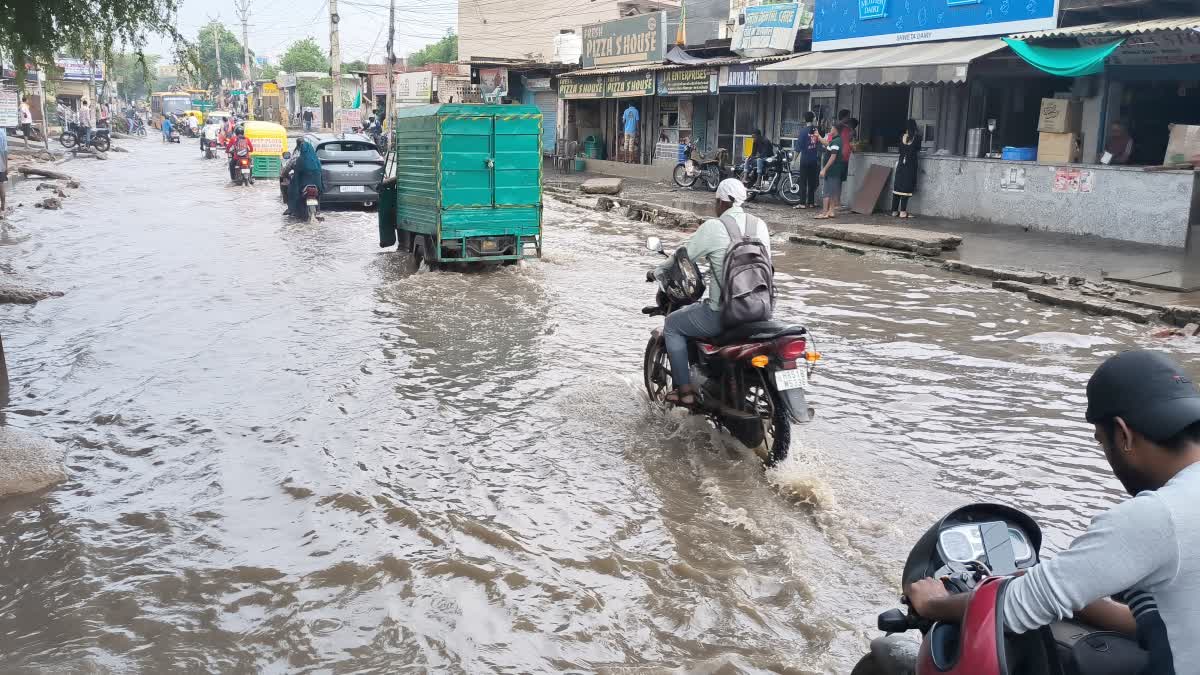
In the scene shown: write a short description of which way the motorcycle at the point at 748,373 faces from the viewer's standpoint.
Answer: facing away from the viewer and to the left of the viewer

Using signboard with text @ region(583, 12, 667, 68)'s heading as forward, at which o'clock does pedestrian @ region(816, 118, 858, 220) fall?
The pedestrian is roughly at 10 o'clock from the signboard with text.

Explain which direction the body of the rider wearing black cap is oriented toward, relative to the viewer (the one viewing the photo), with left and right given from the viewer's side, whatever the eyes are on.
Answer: facing away from the viewer and to the left of the viewer

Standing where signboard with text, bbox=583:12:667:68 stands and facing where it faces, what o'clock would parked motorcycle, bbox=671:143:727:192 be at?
The parked motorcycle is roughly at 10 o'clock from the signboard with text.

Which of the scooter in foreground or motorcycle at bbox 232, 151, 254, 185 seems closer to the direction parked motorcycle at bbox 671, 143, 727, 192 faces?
the motorcycle

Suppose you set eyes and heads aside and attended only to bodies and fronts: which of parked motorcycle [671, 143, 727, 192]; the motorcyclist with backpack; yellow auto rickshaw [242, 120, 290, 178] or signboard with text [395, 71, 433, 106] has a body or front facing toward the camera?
the signboard with text

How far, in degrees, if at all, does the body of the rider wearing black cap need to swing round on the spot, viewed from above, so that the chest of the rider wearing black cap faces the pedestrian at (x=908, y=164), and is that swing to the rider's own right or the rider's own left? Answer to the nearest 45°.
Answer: approximately 45° to the rider's own right

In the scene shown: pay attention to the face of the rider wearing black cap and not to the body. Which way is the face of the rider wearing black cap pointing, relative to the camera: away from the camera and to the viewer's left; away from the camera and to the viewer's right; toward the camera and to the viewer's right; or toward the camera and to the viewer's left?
away from the camera and to the viewer's left

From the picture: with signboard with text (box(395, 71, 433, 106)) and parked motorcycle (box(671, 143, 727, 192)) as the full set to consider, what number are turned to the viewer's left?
1

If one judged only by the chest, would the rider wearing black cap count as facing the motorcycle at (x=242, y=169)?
yes

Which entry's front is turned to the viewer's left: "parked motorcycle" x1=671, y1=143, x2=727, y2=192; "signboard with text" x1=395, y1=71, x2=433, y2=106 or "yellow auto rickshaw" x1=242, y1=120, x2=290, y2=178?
the parked motorcycle

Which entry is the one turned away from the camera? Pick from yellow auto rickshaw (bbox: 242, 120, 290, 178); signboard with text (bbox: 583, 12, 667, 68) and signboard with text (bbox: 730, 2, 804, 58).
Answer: the yellow auto rickshaw
